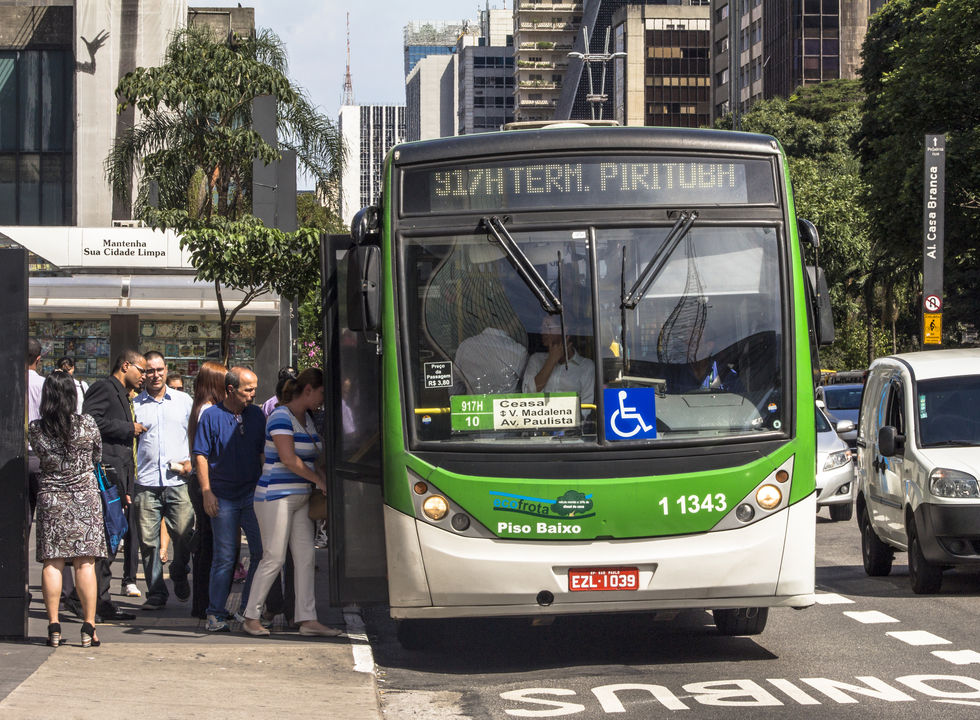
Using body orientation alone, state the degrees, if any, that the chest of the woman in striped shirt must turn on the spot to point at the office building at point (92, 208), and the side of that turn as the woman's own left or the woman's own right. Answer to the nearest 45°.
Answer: approximately 90° to the woman's own left

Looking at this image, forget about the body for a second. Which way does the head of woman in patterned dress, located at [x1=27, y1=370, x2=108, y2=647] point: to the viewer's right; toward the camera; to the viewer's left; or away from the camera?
away from the camera

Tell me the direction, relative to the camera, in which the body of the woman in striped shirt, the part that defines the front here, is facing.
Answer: to the viewer's right

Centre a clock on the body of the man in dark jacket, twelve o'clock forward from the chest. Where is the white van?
The white van is roughly at 12 o'clock from the man in dark jacket.

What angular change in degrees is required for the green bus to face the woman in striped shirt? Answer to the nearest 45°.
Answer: approximately 135° to its right

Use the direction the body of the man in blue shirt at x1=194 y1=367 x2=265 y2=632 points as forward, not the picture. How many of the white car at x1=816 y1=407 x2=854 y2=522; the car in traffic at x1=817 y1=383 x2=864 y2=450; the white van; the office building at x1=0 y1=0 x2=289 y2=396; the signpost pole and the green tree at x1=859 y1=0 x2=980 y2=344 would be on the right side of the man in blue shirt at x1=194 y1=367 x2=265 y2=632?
0

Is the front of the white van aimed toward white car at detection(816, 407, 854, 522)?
no

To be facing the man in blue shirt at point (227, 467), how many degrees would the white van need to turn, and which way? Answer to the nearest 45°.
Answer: approximately 90° to its right

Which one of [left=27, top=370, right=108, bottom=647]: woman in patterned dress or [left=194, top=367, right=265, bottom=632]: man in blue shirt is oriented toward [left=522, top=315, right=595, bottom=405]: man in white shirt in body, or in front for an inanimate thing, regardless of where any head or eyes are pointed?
the man in blue shirt

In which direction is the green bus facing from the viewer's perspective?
toward the camera

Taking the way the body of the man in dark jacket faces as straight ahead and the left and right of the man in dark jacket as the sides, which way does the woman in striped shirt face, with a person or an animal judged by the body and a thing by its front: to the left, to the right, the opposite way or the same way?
the same way

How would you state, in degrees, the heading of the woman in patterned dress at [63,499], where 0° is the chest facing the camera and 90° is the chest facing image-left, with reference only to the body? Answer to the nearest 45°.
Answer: approximately 180°

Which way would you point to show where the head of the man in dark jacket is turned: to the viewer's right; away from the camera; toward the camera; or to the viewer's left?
to the viewer's right

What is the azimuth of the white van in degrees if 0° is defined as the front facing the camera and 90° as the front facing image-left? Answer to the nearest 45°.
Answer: approximately 315°

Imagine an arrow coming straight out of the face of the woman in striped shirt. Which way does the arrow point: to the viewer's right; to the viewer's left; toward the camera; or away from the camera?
to the viewer's right

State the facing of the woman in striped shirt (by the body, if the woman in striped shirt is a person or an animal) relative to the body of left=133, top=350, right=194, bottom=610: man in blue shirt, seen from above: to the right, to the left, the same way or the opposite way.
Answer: to the left

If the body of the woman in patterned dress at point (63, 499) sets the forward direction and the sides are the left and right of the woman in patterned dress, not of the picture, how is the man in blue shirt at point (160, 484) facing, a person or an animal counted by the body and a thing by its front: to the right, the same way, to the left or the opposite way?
the opposite way

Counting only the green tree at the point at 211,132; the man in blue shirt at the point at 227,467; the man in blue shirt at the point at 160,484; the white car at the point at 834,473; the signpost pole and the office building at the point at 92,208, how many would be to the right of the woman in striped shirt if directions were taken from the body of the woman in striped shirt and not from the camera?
0
